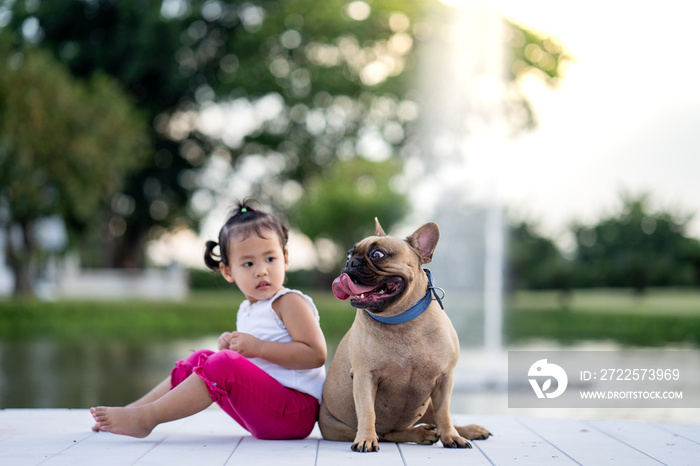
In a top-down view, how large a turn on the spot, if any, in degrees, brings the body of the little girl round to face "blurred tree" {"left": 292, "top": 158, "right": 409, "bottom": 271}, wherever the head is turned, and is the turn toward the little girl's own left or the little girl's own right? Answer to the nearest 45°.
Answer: approximately 90° to the little girl's own right

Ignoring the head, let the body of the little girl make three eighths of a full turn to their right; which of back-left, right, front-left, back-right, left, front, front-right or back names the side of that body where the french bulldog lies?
right

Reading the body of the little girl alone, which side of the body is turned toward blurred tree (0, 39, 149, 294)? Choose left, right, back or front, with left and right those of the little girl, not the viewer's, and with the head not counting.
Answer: right

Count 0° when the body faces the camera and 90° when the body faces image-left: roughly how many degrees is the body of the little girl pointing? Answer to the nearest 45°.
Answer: approximately 90°

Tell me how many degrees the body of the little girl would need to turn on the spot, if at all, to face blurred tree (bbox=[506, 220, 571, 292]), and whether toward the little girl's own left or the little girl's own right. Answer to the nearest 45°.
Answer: approximately 135° to the little girl's own right
